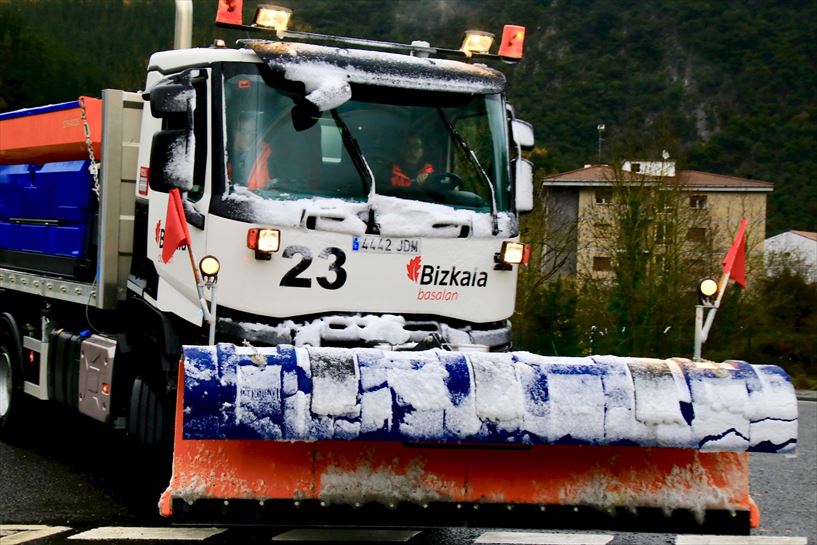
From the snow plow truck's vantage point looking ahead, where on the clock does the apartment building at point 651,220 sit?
The apartment building is roughly at 8 o'clock from the snow plow truck.

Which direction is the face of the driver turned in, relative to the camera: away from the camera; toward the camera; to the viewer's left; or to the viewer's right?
toward the camera

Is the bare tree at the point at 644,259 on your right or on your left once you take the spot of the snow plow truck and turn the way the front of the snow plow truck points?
on your left
